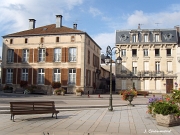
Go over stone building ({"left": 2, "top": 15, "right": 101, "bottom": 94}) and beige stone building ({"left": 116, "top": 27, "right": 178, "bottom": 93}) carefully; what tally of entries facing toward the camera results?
2

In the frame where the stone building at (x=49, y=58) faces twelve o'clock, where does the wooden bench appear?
The wooden bench is roughly at 12 o'clock from the stone building.

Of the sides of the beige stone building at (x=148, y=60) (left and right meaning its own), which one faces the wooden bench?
front

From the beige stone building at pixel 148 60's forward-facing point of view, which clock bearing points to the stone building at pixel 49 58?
The stone building is roughly at 2 o'clock from the beige stone building.

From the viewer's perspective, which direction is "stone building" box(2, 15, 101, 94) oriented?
toward the camera

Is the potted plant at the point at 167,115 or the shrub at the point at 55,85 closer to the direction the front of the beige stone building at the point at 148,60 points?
the potted plant

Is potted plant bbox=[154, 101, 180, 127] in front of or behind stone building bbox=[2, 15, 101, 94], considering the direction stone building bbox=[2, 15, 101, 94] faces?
in front

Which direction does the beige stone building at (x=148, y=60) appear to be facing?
toward the camera

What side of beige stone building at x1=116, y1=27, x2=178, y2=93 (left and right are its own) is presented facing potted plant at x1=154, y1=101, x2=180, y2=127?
front

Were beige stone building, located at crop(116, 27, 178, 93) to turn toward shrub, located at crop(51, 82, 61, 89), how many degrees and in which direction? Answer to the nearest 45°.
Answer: approximately 45° to its right

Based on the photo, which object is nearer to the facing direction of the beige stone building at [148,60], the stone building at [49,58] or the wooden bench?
the wooden bench
